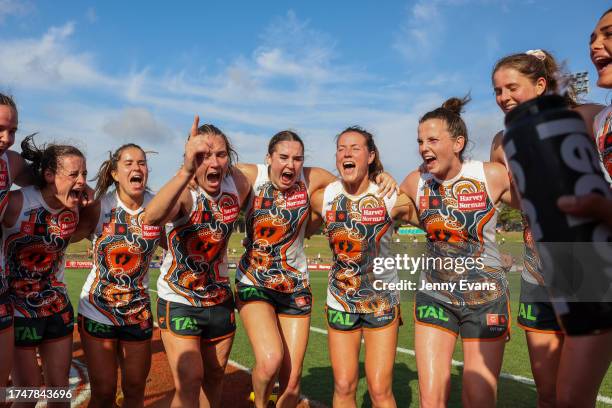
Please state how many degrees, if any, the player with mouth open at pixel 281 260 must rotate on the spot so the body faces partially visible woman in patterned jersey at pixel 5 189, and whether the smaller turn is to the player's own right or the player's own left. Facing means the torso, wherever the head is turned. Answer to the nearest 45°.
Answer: approximately 90° to the player's own right

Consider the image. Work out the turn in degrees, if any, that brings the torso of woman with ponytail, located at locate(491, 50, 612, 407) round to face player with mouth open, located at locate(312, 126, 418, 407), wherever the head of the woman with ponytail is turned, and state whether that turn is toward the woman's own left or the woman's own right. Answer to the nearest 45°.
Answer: approximately 45° to the woman's own right

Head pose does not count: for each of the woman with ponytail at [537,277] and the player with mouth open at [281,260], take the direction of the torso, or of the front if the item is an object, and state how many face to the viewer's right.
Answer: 0

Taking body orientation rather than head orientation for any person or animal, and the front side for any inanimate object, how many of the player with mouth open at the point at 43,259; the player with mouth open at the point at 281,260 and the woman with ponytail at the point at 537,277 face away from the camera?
0

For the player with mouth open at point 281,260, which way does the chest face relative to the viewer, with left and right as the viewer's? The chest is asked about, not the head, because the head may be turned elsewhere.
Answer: facing the viewer

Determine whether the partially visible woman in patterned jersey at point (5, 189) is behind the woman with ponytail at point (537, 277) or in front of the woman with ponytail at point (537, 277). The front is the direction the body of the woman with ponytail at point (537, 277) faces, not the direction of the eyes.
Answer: in front

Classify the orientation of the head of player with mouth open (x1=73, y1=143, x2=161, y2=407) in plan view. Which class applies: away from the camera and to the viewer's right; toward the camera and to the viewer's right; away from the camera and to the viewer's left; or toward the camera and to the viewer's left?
toward the camera and to the viewer's right

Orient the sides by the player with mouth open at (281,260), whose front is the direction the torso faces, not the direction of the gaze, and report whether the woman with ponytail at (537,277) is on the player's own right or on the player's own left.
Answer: on the player's own left

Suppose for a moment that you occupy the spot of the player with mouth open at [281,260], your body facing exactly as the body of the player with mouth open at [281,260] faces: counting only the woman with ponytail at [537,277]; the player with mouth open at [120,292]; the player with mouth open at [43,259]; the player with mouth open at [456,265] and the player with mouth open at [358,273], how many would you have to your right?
2

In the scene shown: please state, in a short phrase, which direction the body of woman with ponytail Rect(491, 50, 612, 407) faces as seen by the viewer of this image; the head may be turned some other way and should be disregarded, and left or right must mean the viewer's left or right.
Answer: facing the viewer and to the left of the viewer

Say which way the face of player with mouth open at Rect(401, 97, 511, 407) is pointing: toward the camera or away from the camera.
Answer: toward the camera

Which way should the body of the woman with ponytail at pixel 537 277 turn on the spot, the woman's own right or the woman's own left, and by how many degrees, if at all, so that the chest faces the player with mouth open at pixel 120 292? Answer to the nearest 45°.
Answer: approximately 45° to the woman's own right

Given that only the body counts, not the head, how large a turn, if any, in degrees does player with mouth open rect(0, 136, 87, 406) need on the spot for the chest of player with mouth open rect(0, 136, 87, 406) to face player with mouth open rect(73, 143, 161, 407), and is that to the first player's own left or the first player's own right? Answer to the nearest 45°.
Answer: approximately 45° to the first player's own left

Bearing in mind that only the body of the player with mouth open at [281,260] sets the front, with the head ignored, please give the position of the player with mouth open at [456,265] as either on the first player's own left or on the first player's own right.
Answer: on the first player's own left

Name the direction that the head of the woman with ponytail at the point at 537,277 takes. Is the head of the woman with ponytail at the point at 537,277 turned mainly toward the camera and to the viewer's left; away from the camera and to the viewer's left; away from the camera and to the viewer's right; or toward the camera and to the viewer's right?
toward the camera and to the viewer's left
